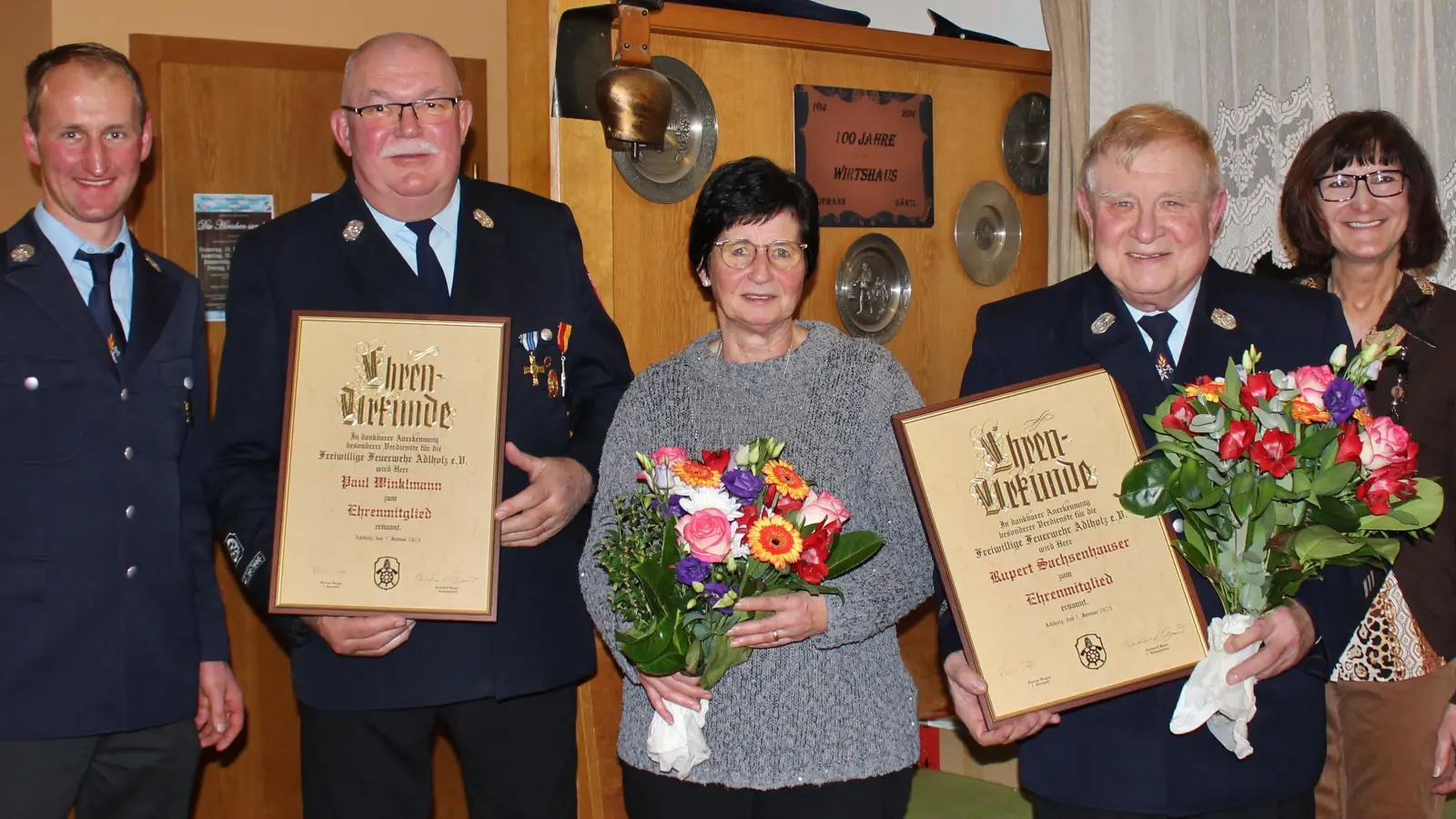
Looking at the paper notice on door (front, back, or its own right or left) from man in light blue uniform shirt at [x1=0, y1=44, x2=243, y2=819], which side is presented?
front

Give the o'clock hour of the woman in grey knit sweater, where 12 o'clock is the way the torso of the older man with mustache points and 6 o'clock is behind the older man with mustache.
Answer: The woman in grey knit sweater is roughly at 10 o'clock from the older man with mustache.

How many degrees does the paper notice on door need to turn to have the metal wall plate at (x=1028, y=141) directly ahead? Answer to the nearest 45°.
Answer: approximately 90° to its left

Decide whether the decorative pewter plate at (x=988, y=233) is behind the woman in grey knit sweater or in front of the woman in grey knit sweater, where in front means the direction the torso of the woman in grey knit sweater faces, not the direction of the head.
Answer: behind

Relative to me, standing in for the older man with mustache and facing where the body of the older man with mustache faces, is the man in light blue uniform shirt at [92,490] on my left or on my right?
on my right

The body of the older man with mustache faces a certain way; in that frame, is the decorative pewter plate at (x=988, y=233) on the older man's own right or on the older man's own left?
on the older man's own left

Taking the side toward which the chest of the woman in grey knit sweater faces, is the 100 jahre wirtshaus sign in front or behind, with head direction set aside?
behind

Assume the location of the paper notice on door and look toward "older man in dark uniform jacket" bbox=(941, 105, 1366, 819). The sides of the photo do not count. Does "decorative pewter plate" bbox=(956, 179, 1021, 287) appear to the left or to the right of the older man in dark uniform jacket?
left

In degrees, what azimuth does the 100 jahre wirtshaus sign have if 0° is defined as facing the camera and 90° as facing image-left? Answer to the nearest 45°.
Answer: approximately 0°
